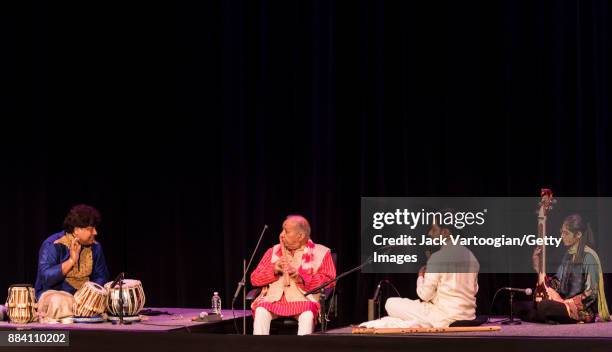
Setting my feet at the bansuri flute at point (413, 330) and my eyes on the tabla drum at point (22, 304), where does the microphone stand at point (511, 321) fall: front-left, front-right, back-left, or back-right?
back-right

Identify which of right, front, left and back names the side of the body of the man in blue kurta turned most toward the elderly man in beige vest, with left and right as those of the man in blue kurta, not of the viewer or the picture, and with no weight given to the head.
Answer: front

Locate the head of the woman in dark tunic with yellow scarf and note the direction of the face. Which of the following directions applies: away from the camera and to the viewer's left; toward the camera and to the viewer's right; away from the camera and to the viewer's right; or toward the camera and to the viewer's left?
toward the camera and to the viewer's left

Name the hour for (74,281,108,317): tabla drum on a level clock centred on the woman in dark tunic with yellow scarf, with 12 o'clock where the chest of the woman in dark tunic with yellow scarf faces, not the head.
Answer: The tabla drum is roughly at 1 o'clock from the woman in dark tunic with yellow scarf.

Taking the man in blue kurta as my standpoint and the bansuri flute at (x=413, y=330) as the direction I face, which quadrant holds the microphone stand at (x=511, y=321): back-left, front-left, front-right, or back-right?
front-left

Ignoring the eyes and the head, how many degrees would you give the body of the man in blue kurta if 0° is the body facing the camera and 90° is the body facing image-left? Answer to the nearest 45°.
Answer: approximately 315°

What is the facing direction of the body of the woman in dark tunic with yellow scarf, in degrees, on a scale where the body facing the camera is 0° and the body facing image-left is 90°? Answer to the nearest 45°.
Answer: approximately 45°

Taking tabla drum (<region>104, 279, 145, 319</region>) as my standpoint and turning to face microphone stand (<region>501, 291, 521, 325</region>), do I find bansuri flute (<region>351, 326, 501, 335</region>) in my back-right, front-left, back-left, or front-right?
front-right

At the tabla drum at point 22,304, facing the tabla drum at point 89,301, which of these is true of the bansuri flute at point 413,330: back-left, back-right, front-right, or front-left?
front-right

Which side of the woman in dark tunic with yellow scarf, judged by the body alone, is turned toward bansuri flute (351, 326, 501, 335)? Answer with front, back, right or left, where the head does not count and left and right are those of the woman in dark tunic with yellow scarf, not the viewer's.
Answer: front

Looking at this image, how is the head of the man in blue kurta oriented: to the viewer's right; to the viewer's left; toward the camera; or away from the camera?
to the viewer's right

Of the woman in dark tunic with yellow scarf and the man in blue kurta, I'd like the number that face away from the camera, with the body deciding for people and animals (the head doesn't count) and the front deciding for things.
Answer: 0

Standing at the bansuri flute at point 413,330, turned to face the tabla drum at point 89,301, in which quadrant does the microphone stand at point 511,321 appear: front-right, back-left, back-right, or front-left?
back-right

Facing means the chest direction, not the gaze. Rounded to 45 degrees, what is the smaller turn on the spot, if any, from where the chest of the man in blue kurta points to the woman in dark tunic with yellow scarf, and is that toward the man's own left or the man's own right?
approximately 45° to the man's own left
